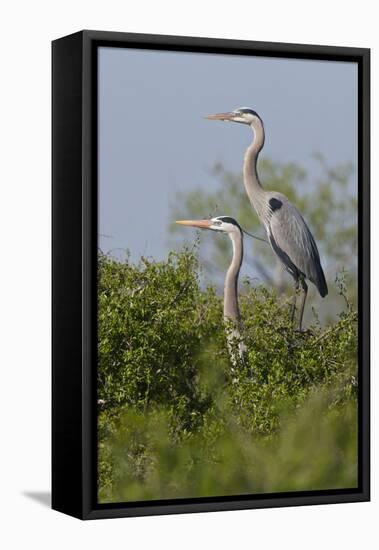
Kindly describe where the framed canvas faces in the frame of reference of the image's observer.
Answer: facing the viewer and to the right of the viewer
